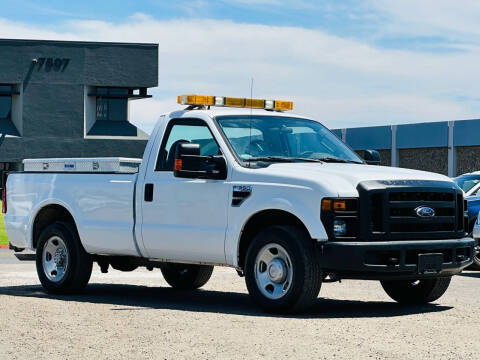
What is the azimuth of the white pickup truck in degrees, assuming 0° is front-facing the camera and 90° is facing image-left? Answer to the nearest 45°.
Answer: approximately 315°
